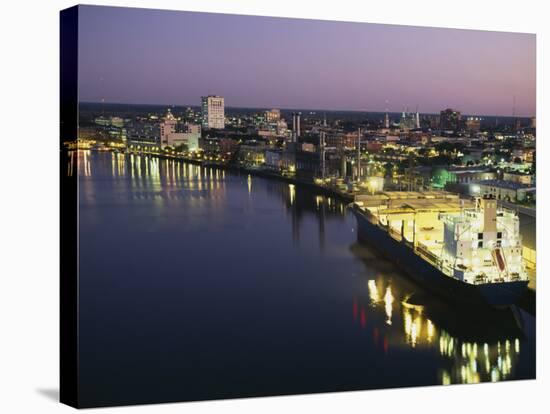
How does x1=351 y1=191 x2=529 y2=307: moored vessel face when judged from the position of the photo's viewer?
facing away from the viewer and to the left of the viewer
